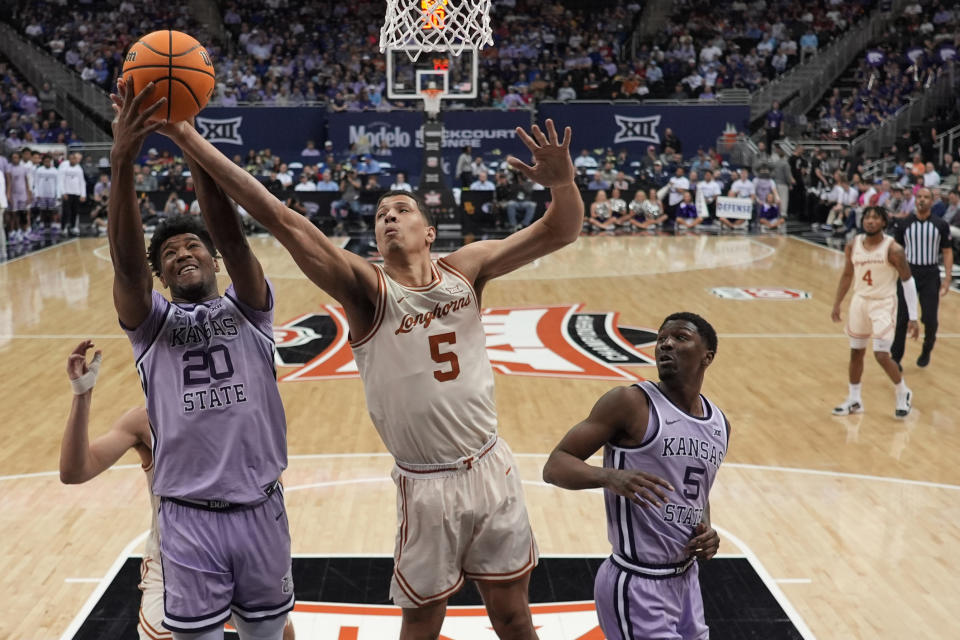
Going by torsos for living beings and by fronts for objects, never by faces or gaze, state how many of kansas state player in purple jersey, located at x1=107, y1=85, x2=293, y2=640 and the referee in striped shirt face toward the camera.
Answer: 2

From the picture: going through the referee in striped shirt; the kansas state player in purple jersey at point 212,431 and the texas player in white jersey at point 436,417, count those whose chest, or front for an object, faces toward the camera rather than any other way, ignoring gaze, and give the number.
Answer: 3

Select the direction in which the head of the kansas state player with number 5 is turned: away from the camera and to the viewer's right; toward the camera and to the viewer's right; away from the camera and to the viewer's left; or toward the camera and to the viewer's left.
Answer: toward the camera and to the viewer's left

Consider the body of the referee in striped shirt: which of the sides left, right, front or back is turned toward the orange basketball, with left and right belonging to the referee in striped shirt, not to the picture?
front

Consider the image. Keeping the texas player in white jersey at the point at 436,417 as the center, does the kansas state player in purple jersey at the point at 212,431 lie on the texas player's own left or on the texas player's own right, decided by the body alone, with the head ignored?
on the texas player's own right

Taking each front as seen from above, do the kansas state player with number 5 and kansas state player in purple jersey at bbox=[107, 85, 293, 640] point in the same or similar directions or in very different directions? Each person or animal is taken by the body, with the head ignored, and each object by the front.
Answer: same or similar directions

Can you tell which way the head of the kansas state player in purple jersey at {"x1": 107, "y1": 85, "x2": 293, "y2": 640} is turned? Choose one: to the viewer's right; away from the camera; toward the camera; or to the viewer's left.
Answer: toward the camera

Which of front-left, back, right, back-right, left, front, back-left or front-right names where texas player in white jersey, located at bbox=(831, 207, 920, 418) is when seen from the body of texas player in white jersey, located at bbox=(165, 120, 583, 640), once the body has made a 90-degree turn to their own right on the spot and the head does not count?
back-right

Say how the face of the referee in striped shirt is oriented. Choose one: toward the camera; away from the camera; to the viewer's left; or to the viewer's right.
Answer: toward the camera

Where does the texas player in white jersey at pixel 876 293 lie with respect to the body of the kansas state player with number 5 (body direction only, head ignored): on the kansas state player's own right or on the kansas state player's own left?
on the kansas state player's own left

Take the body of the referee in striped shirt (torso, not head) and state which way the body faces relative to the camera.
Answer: toward the camera
